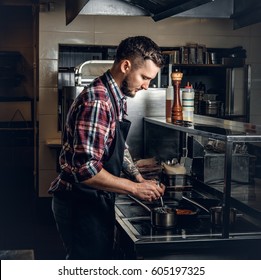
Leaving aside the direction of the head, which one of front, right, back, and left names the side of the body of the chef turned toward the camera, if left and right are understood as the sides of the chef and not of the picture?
right

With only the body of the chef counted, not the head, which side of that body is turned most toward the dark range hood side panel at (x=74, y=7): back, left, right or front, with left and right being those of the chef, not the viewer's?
left

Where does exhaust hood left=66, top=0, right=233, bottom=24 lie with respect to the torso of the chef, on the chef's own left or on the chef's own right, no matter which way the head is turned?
on the chef's own left
